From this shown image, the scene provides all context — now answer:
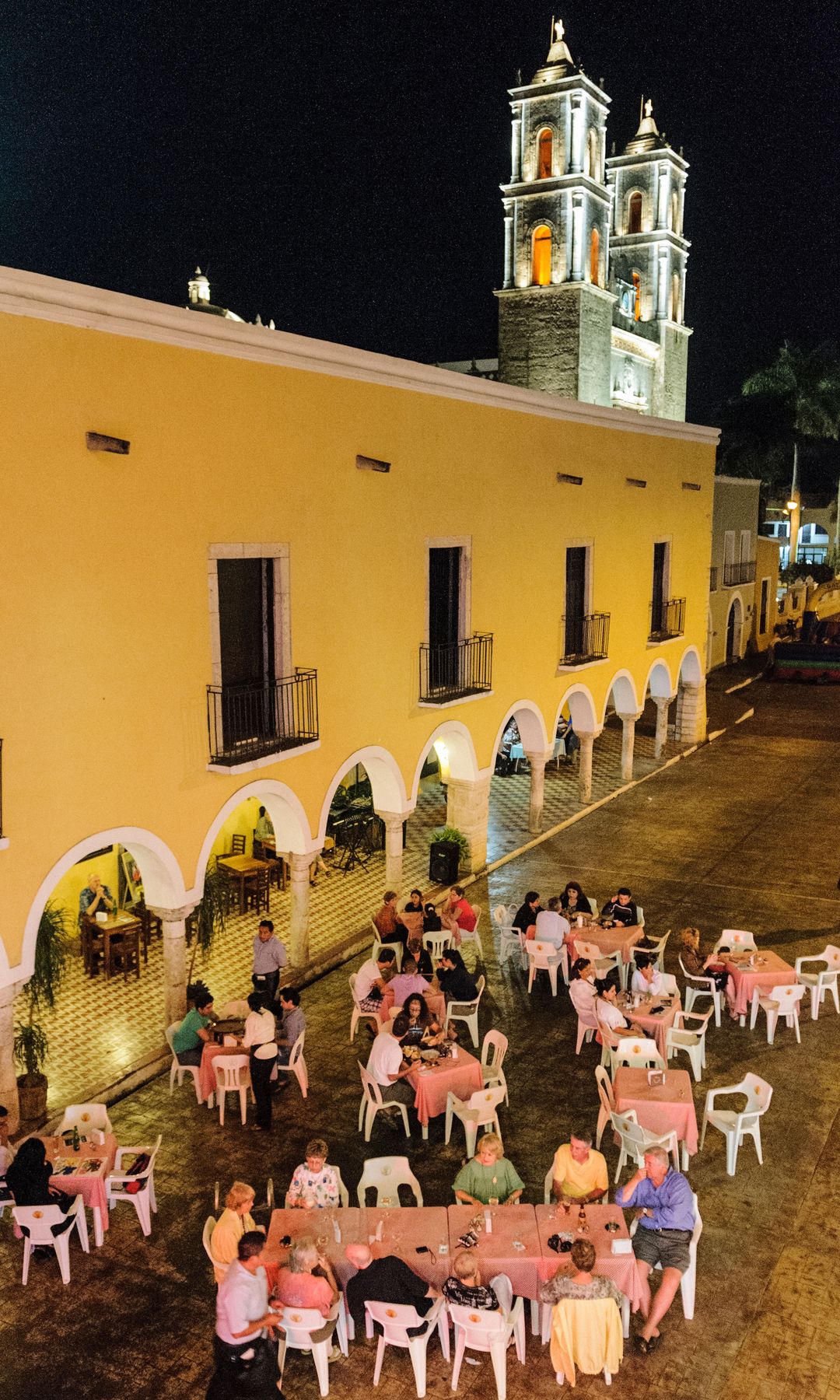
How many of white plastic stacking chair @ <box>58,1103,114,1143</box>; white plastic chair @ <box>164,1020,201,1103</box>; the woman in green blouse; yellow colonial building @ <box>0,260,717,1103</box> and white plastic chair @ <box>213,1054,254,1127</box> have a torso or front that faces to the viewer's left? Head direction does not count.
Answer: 0

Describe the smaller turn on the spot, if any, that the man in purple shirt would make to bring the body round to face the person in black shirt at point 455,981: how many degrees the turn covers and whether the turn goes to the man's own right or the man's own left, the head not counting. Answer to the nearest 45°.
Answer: approximately 90° to the man's own right

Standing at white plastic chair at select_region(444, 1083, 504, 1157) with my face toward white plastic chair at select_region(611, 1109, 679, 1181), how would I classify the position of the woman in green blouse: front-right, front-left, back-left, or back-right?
front-right

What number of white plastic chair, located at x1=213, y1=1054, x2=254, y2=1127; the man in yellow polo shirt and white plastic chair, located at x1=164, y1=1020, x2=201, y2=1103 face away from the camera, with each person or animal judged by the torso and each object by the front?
1

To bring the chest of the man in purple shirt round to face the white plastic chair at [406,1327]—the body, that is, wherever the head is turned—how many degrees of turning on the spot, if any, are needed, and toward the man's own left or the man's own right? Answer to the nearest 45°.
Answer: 0° — they already face it

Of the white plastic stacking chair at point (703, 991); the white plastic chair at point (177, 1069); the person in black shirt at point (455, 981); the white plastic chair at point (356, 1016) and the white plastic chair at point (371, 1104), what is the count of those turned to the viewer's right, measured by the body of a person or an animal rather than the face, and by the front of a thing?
4

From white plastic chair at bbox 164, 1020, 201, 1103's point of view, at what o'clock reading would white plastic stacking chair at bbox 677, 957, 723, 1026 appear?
The white plastic stacking chair is roughly at 12 o'clock from the white plastic chair.

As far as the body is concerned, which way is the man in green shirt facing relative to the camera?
to the viewer's right

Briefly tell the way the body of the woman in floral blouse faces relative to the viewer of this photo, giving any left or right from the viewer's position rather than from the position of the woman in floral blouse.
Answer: facing the viewer

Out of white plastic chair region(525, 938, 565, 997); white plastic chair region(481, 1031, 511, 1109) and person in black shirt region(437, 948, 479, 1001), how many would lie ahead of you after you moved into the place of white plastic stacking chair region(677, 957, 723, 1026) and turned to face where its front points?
0

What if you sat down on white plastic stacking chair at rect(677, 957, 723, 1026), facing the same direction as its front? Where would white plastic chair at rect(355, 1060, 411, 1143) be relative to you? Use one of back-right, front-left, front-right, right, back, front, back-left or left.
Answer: back-right

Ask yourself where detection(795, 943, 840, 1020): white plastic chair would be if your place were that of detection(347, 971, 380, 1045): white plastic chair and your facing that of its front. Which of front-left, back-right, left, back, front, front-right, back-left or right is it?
front

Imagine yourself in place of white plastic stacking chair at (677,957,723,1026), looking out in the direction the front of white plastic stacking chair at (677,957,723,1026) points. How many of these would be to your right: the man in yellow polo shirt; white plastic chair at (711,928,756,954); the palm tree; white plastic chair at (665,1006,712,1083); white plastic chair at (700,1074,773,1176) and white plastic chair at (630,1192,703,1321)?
4

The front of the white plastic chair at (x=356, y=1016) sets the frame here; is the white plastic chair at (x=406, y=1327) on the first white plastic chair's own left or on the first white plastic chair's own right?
on the first white plastic chair's own right

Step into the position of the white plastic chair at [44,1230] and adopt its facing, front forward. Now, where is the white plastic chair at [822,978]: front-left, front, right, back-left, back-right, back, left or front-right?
front-right

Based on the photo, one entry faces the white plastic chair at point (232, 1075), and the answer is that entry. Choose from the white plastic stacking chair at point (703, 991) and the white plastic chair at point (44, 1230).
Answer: the white plastic chair at point (44, 1230)

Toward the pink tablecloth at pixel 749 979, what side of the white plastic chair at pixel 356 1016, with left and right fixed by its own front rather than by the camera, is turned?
front

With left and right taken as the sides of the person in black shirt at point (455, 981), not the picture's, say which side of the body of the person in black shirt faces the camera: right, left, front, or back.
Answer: left

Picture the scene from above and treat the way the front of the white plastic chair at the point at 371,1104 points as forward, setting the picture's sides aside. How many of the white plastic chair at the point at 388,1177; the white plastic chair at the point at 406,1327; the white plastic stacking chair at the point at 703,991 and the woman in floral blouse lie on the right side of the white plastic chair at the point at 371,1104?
3

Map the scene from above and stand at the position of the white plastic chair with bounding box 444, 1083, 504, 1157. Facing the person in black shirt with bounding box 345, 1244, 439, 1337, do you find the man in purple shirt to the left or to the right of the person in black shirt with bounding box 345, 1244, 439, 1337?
left

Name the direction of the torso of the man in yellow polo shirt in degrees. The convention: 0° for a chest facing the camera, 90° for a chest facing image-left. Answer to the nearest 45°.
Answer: approximately 0°
